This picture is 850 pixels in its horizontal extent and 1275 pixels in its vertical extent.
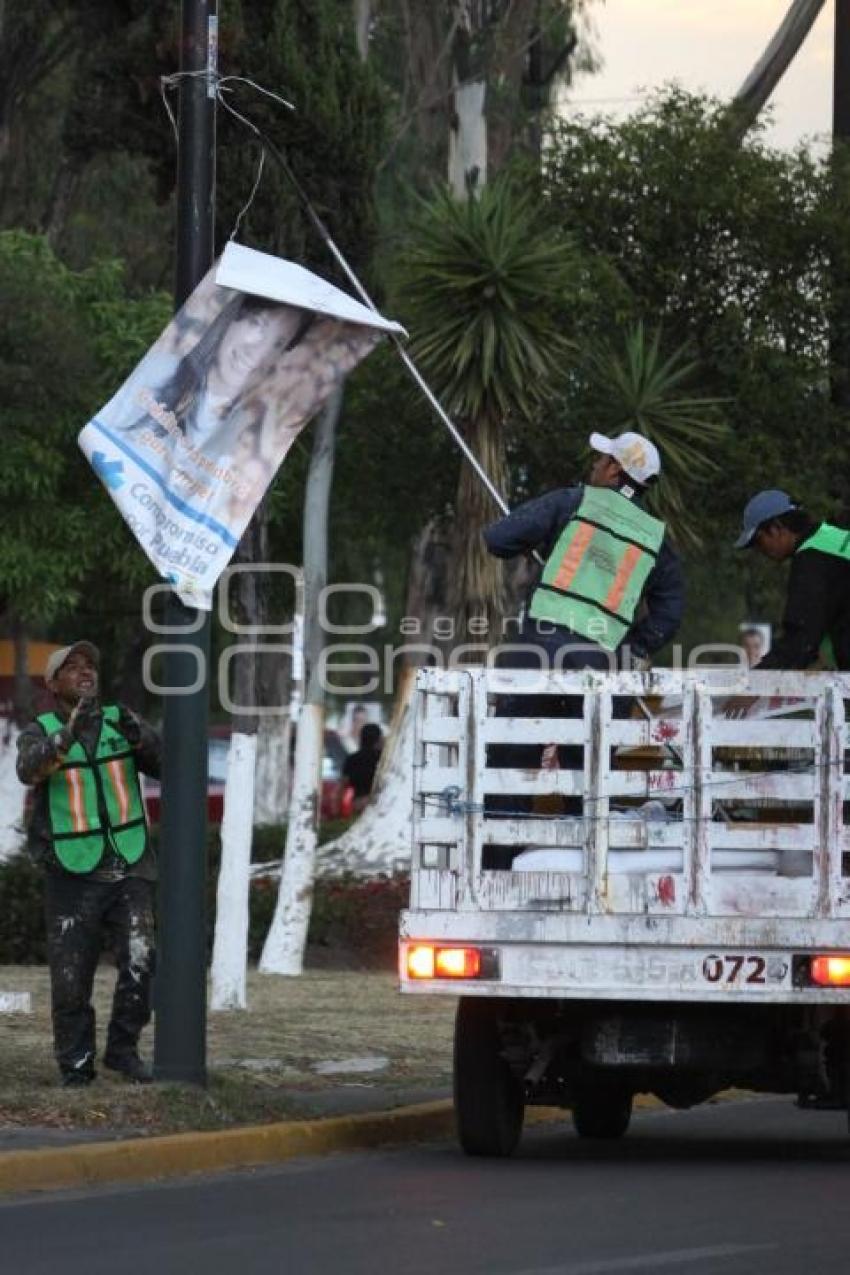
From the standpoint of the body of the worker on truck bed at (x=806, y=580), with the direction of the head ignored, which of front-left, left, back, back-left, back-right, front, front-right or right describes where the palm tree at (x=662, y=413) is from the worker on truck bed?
right

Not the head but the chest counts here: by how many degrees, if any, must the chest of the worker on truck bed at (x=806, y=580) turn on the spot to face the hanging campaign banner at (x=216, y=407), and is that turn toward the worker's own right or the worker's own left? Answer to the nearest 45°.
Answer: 0° — they already face it

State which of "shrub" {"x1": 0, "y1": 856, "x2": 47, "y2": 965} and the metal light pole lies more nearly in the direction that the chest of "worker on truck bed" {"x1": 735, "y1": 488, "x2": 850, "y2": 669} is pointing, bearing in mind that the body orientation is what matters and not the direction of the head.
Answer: the metal light pole

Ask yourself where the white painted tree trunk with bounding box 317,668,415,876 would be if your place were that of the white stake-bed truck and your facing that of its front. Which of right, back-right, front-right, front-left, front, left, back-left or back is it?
front

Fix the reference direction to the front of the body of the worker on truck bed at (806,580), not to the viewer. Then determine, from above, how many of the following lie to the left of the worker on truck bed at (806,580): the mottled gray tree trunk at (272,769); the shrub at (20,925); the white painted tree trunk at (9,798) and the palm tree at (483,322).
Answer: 0

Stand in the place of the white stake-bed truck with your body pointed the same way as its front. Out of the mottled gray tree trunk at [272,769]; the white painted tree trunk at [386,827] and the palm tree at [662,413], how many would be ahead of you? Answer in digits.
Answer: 3

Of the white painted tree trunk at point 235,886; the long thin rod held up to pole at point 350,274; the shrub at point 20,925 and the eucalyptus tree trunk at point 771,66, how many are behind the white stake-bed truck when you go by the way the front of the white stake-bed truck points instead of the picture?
0

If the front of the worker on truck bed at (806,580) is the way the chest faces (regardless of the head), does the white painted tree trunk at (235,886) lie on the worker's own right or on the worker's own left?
on the worker's own right

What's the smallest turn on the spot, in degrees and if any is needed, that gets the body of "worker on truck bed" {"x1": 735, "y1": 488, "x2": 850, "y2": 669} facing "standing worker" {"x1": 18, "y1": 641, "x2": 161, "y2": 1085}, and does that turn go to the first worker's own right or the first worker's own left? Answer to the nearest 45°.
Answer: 0° — they already face them

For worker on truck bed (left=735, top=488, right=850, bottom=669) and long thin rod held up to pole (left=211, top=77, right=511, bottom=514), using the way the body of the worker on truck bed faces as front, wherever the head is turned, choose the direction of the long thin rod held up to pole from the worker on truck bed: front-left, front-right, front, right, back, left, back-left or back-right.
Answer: front-right

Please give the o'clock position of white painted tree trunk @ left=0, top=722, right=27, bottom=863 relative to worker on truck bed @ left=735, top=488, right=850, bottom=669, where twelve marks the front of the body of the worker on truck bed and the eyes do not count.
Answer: The white painted tree trunk is roughly at 2 o'clock from the worker on truck bed.

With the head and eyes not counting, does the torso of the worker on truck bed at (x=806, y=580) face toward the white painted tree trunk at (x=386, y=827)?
no

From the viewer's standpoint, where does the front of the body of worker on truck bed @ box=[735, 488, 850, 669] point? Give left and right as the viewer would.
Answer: facing to the left of the viewer

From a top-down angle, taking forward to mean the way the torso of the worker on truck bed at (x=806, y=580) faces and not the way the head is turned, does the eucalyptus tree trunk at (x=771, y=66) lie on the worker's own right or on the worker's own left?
on the worker's own right

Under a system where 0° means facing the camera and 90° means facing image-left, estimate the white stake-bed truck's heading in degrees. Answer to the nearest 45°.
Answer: approximately 180°

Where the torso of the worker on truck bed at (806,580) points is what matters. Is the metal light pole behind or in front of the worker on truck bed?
in front
